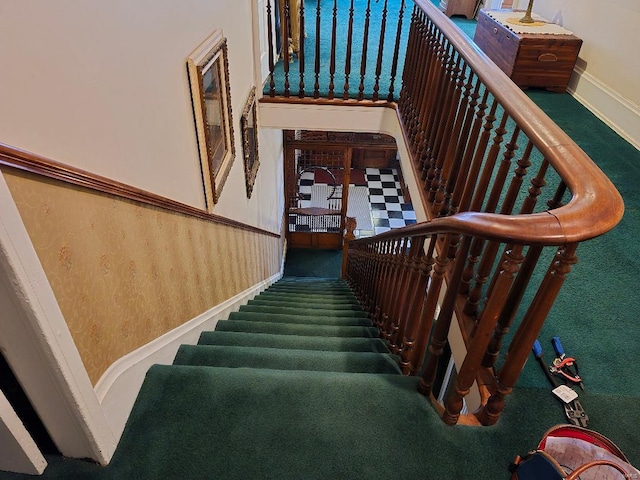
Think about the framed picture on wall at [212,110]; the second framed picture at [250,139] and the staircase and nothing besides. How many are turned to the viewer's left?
0

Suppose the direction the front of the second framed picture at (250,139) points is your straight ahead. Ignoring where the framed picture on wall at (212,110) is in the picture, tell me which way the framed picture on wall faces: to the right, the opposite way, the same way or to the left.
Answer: the same way

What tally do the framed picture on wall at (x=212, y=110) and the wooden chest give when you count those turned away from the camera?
0

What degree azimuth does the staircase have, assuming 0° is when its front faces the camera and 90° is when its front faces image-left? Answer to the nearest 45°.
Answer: approximately 180°

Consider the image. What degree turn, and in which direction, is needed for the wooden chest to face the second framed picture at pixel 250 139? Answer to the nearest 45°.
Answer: approximately 45° to its left

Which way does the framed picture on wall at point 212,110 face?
to the viewer's right

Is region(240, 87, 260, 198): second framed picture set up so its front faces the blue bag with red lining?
no

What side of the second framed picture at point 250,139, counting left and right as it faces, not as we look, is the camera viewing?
right

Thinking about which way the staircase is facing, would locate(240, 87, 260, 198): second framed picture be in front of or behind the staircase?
in front

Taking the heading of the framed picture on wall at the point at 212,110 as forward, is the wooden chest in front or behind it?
in front

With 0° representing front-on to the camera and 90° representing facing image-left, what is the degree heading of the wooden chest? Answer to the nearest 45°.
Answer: approximately 90°

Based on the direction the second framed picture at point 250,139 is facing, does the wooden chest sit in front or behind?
in front
